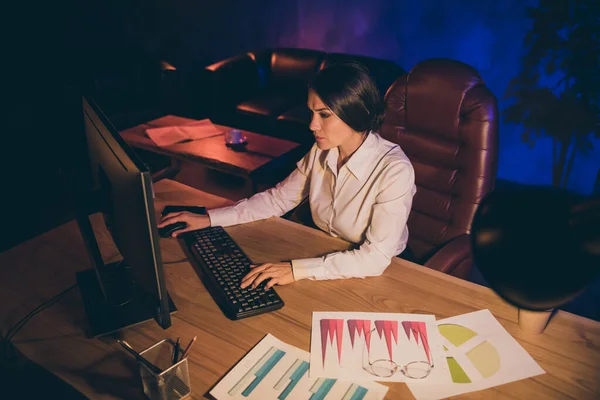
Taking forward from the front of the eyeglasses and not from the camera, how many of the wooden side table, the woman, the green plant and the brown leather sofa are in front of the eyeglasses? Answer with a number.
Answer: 0

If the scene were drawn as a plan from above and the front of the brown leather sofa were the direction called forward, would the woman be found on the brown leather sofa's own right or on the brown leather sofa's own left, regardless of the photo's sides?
on the brown leather sofa's own left

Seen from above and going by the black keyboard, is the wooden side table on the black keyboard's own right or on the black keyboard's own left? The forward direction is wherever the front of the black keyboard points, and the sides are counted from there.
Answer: on the black keyboard's own left

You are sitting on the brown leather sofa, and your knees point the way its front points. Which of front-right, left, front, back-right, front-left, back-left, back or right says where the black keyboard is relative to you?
front-left

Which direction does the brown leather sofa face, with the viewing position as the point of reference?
facing the viewer and to the left of the viewer

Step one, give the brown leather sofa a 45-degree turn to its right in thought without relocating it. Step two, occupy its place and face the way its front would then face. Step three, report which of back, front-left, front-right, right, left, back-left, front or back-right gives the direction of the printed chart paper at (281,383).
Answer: left

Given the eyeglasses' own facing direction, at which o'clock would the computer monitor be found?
The computer monitor is roughly at 3 o'clock from the eyeglasses.

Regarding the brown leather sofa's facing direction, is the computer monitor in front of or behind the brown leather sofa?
in front

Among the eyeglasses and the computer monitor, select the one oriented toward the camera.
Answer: the eyeglasses

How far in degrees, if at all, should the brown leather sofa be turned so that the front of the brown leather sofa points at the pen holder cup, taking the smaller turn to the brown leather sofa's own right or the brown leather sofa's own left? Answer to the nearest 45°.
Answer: approximately 45° to the brown leather sofa's own left

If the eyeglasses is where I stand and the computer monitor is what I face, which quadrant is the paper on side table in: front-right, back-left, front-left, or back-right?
front-right

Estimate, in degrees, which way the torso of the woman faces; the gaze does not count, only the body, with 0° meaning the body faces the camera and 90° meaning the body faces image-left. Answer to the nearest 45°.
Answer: approximately 45°

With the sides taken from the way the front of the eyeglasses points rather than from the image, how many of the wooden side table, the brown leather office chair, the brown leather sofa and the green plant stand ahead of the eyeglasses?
0

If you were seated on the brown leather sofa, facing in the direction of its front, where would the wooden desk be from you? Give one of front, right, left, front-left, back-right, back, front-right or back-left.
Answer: front-left

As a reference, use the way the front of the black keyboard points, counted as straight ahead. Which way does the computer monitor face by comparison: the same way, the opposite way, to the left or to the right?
the same way

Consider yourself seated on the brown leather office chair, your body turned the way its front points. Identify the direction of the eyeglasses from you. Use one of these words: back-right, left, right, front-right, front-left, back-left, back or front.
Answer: front-left

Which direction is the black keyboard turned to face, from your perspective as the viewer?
facing away from the viewer and to the right of the viewer

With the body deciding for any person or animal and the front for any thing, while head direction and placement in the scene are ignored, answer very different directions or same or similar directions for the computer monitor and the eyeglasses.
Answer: very different directions

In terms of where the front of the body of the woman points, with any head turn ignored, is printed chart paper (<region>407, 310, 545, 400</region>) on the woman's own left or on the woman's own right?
on the woman's own left
